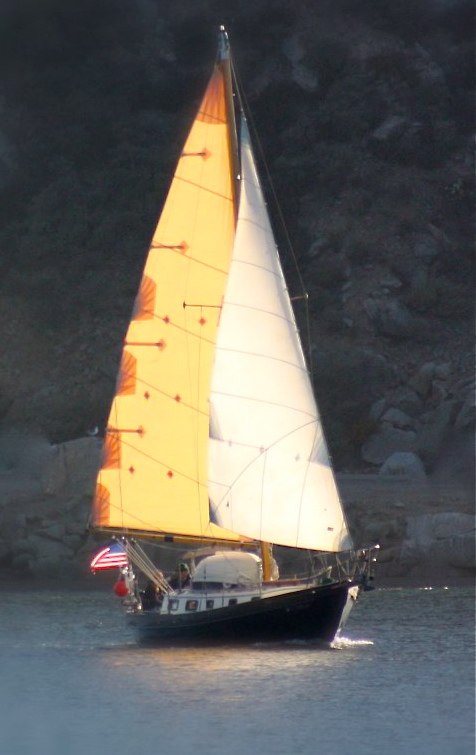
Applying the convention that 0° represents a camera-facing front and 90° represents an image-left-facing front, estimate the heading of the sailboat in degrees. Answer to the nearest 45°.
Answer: approximately 315°

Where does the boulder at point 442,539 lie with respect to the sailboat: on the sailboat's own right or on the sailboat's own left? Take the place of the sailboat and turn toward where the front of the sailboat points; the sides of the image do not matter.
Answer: on the sailboat's own left
